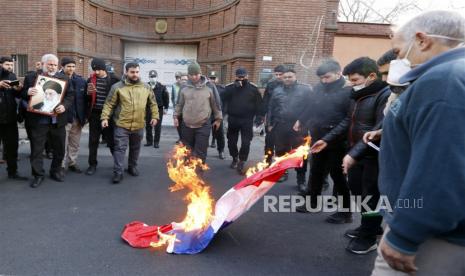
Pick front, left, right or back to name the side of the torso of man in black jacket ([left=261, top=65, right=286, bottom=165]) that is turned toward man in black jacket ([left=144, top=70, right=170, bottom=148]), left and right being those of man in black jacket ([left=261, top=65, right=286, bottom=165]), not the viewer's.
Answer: right

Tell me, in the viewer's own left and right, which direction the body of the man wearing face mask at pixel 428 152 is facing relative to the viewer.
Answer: facing to the left of the viewer

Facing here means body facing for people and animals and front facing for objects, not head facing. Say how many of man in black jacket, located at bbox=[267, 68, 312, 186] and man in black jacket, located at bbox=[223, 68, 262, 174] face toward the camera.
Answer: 2

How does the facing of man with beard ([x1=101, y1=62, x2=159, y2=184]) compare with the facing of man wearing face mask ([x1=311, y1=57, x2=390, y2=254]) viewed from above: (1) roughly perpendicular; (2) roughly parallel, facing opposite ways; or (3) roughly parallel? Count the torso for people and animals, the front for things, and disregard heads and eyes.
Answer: roughly perpendicular

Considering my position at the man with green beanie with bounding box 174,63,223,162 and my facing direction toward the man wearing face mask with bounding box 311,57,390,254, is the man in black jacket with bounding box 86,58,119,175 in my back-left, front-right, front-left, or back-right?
back-right

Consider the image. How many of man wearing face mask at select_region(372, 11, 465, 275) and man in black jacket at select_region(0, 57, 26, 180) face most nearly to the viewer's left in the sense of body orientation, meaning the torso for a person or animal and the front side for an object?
1

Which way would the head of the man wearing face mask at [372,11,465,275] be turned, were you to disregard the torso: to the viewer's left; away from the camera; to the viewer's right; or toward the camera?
to the viewer's left

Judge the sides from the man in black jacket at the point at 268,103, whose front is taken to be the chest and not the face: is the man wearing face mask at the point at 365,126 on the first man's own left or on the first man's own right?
on the first man's own left

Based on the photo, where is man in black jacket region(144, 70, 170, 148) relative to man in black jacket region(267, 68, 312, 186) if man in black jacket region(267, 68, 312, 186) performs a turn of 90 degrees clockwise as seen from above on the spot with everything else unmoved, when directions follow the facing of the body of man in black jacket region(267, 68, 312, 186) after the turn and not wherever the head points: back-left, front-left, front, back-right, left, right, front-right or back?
front-right

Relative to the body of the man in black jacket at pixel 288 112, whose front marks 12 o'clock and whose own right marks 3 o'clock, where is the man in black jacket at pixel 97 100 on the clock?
the man in black jacket at pixel 97 100 is roughly at 3 o'clock from the man in black jacket at pixel 288 112.

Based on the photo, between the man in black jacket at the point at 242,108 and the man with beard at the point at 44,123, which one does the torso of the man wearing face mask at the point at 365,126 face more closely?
the man with beard

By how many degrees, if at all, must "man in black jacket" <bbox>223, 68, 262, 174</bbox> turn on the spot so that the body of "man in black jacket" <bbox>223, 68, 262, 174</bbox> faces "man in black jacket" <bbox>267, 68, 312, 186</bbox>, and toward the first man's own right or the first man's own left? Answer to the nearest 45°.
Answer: approximately 45° to the first man's own left
